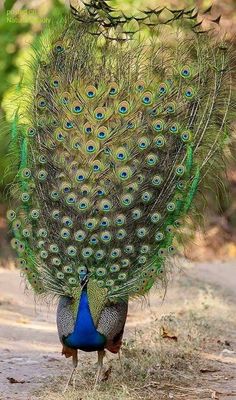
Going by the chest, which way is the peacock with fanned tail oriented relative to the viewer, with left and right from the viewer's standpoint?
facing the viewer

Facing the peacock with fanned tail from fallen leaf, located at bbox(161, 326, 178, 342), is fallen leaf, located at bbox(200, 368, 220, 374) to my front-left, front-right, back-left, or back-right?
front-left

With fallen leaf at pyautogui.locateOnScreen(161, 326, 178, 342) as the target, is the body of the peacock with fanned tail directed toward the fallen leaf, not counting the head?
no

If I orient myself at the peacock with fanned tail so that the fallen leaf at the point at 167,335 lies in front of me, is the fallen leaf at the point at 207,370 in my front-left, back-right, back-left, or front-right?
front-right

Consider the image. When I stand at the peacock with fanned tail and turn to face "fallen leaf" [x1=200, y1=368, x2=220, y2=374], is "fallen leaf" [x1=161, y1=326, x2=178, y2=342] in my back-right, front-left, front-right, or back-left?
front-left
